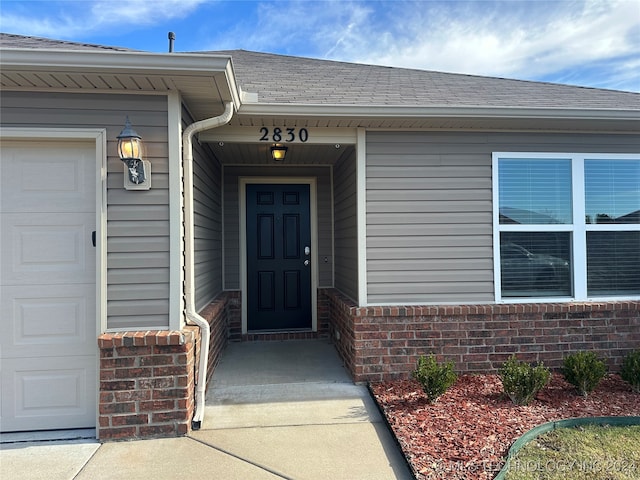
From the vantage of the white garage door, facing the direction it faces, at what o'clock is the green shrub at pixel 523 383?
The green shrub is roughly at 10 o'clock from the white garage door.

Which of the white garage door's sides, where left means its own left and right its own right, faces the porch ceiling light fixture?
left

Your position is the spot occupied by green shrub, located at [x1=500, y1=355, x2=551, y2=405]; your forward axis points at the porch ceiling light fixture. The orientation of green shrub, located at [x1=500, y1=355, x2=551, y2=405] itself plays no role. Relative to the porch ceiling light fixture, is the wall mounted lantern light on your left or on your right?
left

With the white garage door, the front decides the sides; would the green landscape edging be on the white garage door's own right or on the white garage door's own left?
on the white garage door's own left

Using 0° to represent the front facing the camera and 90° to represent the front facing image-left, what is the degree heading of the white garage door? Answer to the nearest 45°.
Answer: approximately 0°

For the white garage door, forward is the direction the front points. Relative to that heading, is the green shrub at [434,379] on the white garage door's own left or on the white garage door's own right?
on the white garage door's own left

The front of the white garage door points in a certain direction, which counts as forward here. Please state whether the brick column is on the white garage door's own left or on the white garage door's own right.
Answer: on the white garage door's own left

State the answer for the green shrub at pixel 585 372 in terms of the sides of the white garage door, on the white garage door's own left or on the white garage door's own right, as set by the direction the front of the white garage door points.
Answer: on the white garage door's own left

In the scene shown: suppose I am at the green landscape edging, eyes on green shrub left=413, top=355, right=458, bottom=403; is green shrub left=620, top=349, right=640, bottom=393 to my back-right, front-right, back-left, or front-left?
back-right
